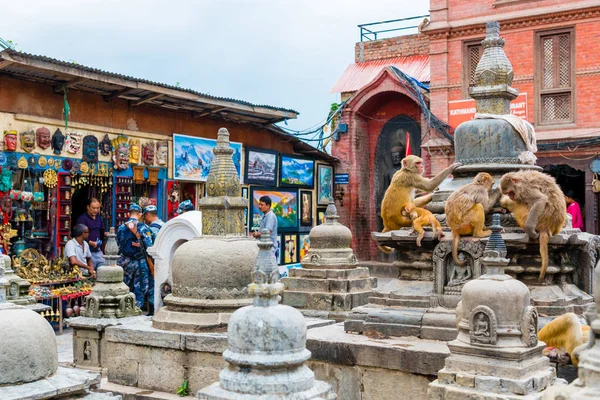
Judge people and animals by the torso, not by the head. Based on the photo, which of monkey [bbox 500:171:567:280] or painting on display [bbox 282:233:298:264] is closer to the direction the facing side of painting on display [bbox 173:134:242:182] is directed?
the monkey

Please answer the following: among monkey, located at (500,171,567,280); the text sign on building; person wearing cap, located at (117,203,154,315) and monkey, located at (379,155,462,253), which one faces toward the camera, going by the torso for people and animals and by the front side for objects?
the text sign on building

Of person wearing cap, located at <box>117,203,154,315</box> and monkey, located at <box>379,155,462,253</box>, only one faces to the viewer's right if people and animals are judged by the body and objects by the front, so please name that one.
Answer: the monkey

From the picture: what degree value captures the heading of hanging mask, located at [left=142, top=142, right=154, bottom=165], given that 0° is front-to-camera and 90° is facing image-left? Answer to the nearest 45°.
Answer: approximately 315°

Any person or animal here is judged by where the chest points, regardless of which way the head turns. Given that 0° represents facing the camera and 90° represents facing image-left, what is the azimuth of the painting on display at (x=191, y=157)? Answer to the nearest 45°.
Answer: approximately 315°

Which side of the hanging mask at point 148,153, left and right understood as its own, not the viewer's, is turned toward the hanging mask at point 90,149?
right

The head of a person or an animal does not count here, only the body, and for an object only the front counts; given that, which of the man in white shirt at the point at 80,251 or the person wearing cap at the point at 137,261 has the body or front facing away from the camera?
the person wearing cap

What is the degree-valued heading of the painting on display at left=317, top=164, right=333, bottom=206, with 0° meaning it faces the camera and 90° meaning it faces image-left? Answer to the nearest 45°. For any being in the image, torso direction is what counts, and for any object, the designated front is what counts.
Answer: approximately 315°

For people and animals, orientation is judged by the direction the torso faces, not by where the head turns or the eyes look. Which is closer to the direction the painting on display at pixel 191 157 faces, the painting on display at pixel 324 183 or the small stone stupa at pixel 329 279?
the small stone stupa
